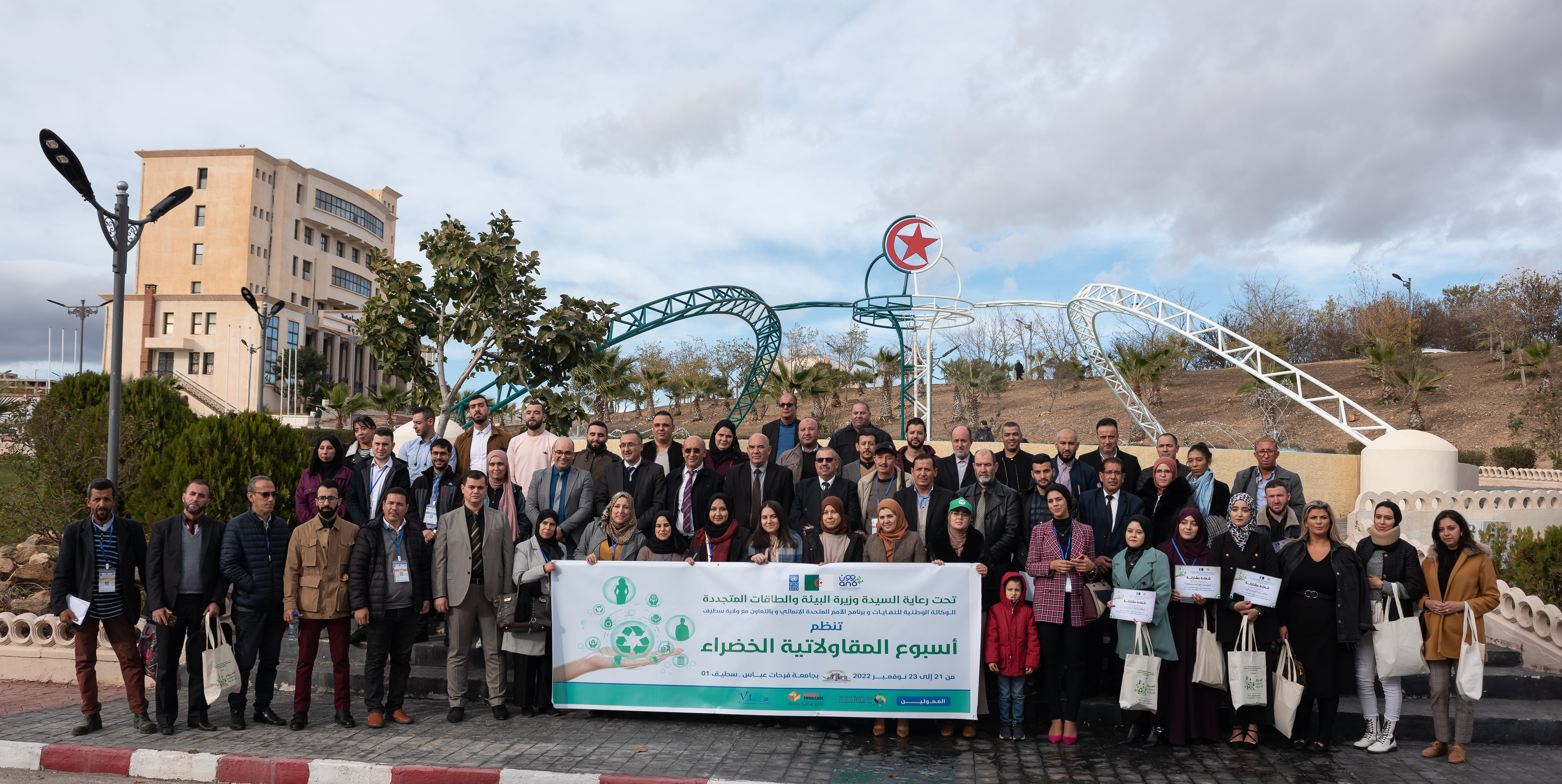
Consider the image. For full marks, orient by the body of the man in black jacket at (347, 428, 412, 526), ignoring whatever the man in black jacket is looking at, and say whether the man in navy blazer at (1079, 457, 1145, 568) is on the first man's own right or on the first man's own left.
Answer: on the first man's own left

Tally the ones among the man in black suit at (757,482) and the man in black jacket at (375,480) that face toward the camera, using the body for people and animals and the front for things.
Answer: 2

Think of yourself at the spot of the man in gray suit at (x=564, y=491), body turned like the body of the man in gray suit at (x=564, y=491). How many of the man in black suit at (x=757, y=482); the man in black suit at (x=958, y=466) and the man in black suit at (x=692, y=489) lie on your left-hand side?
3

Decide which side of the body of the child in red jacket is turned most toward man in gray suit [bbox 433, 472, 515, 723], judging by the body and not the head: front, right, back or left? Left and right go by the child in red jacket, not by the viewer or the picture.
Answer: right

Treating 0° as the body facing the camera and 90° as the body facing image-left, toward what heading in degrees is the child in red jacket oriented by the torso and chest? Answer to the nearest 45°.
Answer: approximately 0°

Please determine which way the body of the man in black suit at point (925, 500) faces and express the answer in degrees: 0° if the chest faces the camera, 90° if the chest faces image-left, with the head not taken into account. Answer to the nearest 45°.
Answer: approximately 0°
